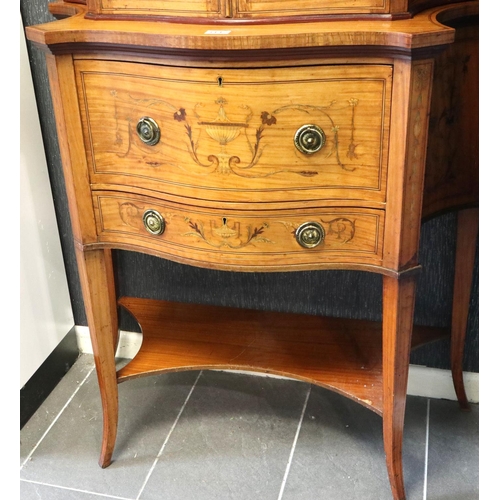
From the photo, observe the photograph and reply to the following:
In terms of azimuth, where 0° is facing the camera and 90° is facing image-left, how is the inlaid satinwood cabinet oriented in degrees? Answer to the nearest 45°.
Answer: approximately 0°
